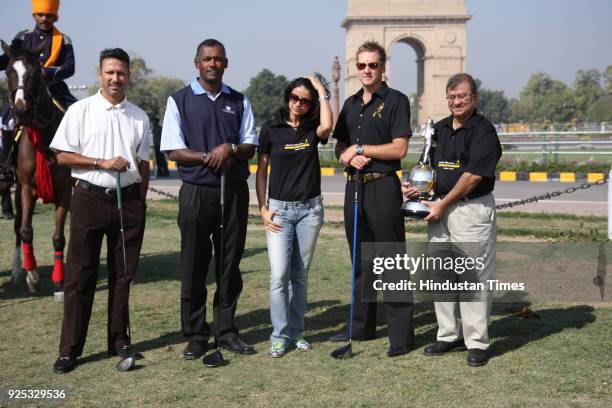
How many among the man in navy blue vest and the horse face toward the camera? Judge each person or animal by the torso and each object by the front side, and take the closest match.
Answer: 2

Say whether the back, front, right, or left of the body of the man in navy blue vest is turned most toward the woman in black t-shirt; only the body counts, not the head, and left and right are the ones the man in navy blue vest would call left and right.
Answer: left

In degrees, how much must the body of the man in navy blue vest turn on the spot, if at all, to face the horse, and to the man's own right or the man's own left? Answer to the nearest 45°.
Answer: approximately 135° to the man's own right

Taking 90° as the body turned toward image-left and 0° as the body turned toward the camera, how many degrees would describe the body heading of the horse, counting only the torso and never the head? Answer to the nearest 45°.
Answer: approximately 0°

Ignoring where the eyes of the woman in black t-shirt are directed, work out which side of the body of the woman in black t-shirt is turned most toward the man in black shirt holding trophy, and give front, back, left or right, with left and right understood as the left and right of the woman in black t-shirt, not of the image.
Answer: left

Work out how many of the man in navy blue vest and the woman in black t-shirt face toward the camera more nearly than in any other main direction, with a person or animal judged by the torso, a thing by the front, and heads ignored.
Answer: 2

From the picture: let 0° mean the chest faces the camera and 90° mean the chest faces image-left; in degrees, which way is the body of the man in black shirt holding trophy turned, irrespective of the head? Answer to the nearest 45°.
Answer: approximately 45°

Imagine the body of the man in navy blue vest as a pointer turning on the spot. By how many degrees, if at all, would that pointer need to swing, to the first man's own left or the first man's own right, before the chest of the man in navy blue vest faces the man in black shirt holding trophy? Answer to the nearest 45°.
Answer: approximately 90° to the first man's own left

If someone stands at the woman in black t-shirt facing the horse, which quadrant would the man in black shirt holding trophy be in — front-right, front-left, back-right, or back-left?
back-right

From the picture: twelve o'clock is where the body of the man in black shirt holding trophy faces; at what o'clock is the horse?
The horse is roughly at 2 o'clock from the man in black shirt holding trophy.
